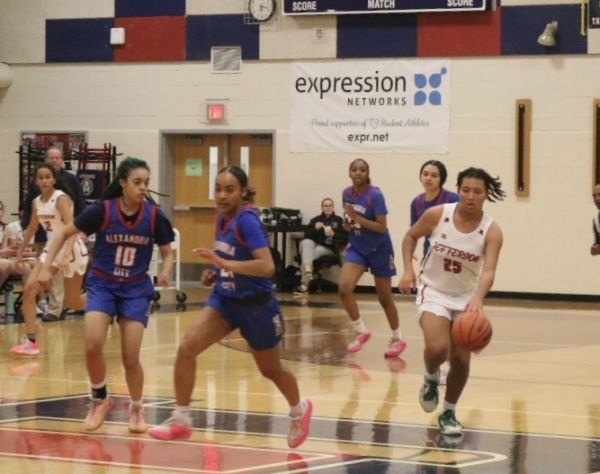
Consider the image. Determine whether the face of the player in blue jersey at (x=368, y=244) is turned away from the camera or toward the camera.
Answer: toward the camera

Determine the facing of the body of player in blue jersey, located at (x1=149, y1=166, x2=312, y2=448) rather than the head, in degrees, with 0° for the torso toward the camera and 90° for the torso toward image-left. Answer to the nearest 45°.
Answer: approximately 45°

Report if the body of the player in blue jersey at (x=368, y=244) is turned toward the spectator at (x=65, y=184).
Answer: no

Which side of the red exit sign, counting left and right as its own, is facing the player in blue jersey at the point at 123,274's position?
front

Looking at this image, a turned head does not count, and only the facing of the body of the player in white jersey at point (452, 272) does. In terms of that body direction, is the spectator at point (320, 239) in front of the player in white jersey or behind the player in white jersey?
behind

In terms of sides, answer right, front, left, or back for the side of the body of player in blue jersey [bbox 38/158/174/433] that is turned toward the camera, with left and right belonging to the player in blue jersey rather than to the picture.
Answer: front

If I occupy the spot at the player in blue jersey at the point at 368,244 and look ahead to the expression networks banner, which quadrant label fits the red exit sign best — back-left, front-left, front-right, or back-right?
front-left

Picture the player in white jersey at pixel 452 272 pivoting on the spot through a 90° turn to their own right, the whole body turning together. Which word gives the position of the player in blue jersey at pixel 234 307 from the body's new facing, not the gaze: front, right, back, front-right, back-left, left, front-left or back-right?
front-left

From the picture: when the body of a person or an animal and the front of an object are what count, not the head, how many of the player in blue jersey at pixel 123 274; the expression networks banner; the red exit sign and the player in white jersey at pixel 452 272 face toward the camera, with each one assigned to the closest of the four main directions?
4

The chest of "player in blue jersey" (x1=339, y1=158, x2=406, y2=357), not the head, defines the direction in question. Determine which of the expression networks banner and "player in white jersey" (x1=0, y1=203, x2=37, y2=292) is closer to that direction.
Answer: the player in white jersey

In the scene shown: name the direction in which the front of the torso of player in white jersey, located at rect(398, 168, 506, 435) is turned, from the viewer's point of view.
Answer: toward the camera

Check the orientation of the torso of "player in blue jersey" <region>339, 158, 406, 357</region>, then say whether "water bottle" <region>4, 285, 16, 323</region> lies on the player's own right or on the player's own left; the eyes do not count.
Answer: on the player's own right

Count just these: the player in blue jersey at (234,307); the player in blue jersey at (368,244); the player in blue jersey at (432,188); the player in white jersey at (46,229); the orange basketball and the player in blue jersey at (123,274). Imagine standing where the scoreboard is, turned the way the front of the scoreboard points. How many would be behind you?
0

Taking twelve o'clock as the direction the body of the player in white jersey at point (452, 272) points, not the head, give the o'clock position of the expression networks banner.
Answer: The expression networks banner is roughly at 6 o'clock from the player in white jersey.

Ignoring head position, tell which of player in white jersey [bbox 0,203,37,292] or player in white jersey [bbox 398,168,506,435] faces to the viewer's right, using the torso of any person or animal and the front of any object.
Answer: player in white jersey [bbox 0,203,37,292]

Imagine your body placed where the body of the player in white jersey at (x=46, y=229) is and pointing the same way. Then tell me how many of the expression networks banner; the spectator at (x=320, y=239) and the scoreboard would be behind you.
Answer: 3

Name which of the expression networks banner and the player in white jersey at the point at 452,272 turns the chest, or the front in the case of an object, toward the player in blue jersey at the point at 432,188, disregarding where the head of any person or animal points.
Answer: the expression networks banner

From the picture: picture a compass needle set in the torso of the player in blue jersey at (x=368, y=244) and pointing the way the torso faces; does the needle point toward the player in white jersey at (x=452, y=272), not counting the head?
no

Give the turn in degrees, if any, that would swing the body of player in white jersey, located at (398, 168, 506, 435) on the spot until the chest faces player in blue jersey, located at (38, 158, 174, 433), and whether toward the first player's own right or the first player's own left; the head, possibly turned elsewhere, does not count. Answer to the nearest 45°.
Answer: approximately 90° to the first player's own right

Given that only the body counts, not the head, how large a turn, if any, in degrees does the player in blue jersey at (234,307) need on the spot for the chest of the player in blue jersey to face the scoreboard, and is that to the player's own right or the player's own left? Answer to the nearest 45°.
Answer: approximately 135° to the player's own right

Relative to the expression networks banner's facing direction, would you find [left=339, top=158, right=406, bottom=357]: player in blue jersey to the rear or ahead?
ahead
